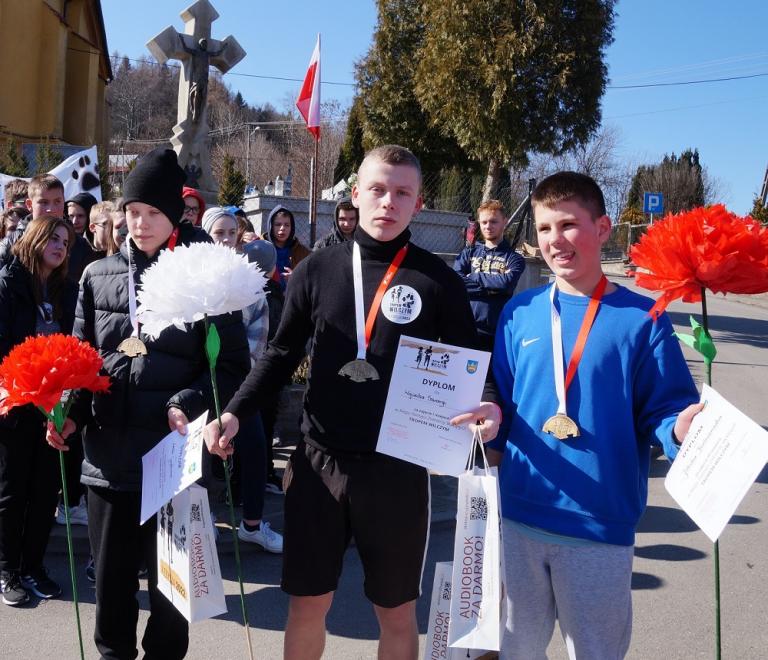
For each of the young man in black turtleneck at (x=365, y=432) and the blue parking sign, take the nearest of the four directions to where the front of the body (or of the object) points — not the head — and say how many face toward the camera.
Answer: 2

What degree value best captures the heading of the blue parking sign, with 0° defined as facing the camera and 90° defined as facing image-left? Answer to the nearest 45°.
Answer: approximately 0°

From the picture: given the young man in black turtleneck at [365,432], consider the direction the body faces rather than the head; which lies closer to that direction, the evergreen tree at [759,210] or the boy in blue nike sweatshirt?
the boy in blue nike sweatshirt

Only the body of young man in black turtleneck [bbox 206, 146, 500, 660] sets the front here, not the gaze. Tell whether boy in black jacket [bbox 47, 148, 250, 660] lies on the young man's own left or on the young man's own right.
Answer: on the young man's own right

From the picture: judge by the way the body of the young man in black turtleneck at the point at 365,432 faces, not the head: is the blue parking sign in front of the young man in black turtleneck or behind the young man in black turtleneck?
behind

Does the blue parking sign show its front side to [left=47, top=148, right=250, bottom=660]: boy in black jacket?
yes

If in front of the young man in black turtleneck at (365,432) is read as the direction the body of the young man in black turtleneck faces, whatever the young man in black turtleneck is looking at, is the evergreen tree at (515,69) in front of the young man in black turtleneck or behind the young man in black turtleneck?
behind

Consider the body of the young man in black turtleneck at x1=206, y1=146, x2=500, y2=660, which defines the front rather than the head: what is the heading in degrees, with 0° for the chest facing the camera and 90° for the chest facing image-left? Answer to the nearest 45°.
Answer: approximately 0°

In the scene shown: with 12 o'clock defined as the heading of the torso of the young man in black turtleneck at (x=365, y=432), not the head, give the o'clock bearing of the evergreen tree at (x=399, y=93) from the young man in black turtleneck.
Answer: The evergreen tree is roughly at 6 o'clock from the young man in black turtleneck.

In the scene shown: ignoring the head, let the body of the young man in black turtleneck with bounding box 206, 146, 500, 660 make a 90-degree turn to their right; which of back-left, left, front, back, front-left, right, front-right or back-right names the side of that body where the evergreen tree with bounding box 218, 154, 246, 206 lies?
right
